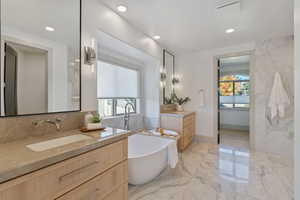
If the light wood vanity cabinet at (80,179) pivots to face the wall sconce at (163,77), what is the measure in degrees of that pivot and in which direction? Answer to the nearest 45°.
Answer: approximately 90° to its left

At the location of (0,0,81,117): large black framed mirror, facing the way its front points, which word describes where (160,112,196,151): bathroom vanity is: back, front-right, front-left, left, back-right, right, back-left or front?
front-left

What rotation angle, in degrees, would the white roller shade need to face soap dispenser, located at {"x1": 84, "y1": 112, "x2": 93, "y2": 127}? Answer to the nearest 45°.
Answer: approximately 45° to its right

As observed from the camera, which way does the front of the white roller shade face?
facing the viewer and to the right of the viewer

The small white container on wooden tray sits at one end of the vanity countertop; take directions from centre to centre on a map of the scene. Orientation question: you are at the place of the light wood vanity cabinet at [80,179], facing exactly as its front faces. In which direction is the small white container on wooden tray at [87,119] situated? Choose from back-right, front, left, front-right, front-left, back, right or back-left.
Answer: back-left

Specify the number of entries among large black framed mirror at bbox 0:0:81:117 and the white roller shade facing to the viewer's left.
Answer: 0

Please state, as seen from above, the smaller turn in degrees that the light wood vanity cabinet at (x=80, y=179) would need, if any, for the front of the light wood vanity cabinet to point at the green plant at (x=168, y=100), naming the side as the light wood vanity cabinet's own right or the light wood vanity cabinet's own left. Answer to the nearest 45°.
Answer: approximately 90° to the light wood vanity cabinet's own left

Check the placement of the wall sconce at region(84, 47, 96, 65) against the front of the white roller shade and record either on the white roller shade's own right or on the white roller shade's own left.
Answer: on the white roller shade's own right
